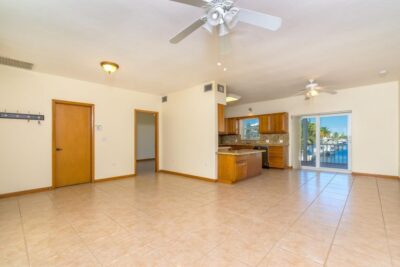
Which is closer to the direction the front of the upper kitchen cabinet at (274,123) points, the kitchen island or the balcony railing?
the kitchen island

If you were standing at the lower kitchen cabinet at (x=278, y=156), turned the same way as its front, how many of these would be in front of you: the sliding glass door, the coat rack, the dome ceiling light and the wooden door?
3

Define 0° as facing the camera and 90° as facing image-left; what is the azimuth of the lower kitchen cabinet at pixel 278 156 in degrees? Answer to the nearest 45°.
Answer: approximately 45°

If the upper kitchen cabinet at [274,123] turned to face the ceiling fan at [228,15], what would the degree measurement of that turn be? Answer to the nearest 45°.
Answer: approximately 45° to its left

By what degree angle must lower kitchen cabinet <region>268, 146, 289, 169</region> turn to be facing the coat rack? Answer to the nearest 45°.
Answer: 0° — it already faces it

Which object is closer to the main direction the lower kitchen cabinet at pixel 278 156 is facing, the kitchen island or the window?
the kitchen island

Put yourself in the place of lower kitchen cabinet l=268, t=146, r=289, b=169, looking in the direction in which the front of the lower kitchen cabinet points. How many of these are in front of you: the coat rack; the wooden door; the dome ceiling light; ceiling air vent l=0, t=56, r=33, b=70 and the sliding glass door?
4

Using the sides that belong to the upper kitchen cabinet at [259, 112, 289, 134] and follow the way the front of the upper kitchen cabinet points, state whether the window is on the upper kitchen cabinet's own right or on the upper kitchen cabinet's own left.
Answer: on the upper kitchen cabinet's own right

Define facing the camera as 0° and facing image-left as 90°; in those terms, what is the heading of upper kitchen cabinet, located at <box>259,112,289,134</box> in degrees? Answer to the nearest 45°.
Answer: approximately 45°

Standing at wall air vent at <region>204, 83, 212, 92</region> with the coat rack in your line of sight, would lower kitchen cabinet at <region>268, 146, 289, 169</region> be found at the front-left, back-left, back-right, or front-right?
back-right
